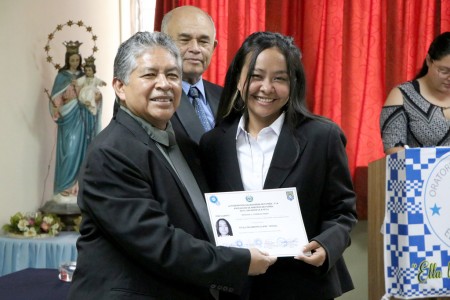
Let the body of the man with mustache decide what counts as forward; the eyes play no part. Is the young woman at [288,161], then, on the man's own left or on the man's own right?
on the man's own left

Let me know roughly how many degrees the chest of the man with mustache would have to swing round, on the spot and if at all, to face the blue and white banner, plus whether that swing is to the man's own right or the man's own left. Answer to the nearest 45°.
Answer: approximately 90° to the man's own left

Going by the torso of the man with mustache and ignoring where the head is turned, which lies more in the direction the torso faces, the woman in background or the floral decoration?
the woman in background

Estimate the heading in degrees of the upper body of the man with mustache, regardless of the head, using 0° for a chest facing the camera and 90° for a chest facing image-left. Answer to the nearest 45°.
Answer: approximately 315°

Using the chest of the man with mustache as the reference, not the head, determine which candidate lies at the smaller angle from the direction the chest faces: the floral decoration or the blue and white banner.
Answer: the blue and white banner

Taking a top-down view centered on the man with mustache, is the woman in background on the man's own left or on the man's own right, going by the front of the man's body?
on the man's own left

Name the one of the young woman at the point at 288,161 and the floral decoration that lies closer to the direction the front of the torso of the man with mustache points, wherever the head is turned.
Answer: the young woman
